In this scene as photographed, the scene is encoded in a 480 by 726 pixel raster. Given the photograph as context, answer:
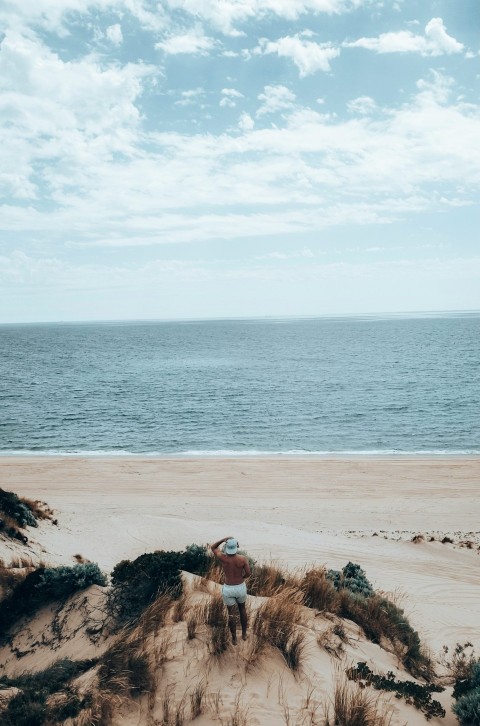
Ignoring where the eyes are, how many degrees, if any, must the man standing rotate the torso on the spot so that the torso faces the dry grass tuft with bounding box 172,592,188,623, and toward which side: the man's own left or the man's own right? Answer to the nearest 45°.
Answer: approximately 45° to the man's own left

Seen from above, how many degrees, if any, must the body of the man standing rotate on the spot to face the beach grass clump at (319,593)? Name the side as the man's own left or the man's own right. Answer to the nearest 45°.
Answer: approximately 45° to the man's own right

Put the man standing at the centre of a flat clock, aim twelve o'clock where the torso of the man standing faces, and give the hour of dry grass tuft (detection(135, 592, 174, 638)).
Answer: The dry grass tuft is roughly at 10 o'clock from the man standing.

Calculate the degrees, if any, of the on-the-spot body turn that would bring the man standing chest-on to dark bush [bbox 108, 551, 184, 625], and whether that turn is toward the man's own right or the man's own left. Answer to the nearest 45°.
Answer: approximately 45° to the man's own left

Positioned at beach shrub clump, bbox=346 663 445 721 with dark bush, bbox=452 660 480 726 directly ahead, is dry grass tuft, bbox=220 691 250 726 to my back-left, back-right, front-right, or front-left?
back-right

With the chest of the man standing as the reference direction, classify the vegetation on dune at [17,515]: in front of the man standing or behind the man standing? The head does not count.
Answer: in front

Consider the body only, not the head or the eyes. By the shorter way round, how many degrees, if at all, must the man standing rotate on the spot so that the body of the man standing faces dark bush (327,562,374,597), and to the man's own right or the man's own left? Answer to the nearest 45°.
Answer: approximately 45° to the man's own right

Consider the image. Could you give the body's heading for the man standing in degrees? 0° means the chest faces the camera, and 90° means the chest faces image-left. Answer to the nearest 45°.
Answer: approximately 180°

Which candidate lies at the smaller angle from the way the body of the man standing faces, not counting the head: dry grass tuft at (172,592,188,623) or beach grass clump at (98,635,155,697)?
the dry grass tuft

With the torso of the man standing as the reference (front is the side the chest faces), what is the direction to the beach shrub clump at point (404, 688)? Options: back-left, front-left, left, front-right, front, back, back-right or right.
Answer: right

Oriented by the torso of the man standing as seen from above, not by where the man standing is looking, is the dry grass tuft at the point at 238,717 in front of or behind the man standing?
behind

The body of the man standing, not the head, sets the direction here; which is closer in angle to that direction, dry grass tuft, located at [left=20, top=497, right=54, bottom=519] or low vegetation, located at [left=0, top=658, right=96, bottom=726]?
the dry grass tuft

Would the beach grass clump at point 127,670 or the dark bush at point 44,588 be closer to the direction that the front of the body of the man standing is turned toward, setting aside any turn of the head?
the dark bush

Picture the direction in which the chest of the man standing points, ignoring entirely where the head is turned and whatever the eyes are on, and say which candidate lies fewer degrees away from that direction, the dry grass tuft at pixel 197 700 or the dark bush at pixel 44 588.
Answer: the dark bush

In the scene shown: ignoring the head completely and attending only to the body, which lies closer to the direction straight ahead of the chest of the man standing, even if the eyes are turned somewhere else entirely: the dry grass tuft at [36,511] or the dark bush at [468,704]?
the dry grass tuft
